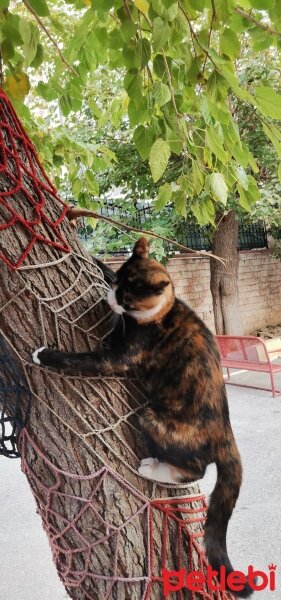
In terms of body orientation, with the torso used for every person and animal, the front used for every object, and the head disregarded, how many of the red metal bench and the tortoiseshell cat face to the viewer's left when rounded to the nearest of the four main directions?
1

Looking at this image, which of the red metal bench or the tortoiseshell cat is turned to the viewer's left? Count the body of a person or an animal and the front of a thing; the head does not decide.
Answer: the tortoiseshell cat

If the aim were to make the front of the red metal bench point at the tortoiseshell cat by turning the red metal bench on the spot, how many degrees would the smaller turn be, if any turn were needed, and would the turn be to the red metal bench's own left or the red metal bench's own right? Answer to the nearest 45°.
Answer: approximately 135° to the red metal bench's own right

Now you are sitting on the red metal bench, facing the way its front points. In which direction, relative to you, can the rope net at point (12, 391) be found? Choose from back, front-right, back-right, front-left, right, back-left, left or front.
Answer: back-right

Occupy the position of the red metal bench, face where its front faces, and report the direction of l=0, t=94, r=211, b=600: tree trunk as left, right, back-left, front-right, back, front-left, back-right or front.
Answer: back-right

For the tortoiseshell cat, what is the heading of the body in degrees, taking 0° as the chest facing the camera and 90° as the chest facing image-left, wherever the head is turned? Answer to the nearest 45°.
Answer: approximately 90°
